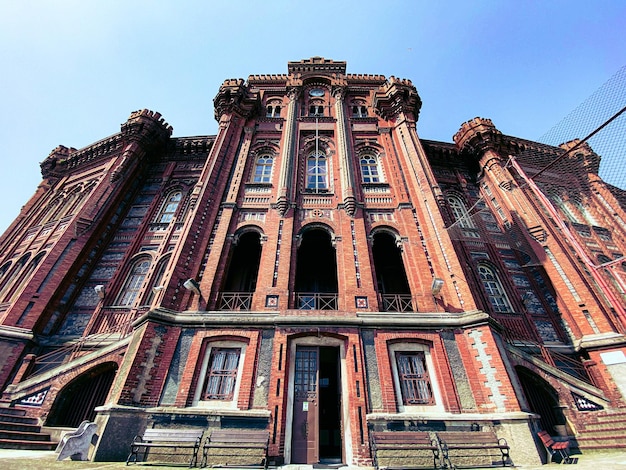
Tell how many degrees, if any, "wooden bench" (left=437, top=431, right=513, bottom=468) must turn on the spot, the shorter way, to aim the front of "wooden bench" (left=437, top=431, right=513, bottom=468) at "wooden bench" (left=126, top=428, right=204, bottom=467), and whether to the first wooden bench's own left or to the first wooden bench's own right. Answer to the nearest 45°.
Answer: approximately 45° to the first wooden bench's own right

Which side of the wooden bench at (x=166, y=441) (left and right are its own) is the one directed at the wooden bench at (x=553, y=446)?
left

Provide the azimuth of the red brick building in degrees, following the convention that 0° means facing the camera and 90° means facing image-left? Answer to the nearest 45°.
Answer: approximately 0°

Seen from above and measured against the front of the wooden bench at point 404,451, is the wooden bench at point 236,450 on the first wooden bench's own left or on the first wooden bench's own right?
on the first wooden bench's own right
